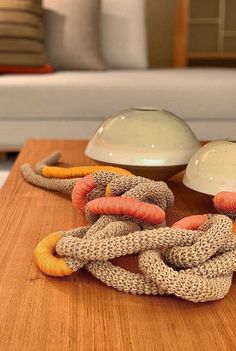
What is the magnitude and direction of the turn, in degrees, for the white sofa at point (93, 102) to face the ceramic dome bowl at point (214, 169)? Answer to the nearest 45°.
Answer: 0° — it already faces it

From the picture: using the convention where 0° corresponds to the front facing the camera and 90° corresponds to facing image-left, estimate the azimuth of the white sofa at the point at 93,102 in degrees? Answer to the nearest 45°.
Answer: approximately 0°

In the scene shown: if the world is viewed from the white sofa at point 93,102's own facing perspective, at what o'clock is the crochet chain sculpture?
The crochet chain sculpture is roughly at 12 o'clock from the white sofa.

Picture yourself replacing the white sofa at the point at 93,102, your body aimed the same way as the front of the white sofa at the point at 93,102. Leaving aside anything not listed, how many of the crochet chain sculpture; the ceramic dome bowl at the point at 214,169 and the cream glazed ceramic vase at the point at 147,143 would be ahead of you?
3

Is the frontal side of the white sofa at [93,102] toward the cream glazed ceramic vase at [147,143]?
yes

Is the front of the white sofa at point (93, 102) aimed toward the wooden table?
yes
